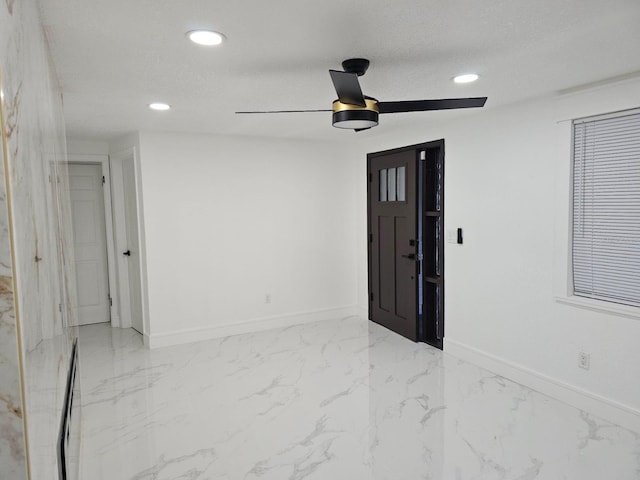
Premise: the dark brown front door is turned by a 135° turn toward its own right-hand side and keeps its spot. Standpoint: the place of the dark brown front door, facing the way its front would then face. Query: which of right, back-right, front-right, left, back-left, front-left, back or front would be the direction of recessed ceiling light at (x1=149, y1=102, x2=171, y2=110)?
back-left

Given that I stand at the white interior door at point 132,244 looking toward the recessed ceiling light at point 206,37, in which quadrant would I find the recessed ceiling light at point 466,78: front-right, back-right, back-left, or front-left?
front-left

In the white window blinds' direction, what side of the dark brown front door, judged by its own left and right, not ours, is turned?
left

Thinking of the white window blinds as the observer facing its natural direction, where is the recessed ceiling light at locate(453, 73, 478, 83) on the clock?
The recessed ceiling light is roughly at 12 o'clock from the white window blinds.

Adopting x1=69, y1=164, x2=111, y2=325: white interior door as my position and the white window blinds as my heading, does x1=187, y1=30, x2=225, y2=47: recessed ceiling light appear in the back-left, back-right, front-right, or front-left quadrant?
front-right

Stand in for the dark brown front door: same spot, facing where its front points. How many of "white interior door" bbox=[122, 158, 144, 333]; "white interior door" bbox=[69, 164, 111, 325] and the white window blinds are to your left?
1

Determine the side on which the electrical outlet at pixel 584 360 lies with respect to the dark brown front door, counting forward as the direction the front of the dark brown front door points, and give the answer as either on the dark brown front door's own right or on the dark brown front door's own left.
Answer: on the dark brown front door's own left

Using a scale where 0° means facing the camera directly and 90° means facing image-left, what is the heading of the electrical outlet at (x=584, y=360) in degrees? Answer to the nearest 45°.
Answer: approximately 45°

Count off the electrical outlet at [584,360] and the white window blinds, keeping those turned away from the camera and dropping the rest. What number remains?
0

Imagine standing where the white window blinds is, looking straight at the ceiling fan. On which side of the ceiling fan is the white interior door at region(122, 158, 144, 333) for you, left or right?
right

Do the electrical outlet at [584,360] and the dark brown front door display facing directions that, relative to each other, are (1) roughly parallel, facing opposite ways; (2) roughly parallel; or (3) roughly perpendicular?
roughly parallel

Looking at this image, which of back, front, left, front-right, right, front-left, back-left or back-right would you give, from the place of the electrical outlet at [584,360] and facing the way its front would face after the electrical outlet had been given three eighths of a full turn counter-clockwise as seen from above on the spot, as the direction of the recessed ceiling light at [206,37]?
back-right

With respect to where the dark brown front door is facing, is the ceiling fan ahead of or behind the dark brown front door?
ahead

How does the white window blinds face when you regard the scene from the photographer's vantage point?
facing the viewer and to the left of the viewer

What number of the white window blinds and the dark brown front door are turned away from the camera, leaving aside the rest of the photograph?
0

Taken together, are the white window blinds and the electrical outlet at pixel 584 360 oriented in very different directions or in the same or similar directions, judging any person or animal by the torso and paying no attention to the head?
same or similar directions

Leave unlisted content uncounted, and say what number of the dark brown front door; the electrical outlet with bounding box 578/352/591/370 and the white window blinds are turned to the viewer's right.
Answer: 0

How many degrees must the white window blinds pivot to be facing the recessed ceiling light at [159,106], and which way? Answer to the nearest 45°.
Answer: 0° — it already faces it

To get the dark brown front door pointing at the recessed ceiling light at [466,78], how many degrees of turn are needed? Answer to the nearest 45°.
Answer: approximately 45° to its left

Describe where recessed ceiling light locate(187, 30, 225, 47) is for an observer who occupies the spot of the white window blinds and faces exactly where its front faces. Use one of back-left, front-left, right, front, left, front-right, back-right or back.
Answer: front

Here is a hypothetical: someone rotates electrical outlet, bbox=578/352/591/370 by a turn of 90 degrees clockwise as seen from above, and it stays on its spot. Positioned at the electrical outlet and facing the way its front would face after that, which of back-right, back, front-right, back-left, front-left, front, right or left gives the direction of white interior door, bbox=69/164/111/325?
front-left
